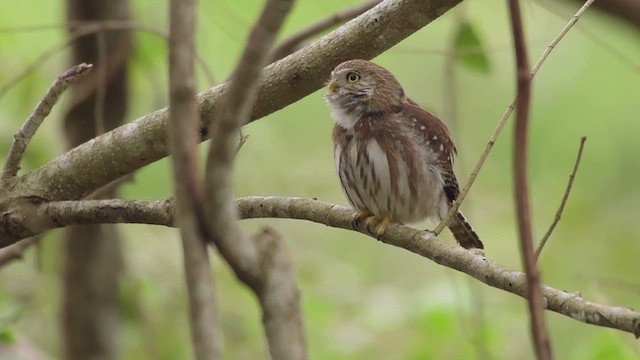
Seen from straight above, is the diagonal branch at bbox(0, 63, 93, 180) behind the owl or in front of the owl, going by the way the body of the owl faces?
in front

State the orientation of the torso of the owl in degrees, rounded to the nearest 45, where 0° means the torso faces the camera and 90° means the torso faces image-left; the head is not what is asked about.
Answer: approximately 45°
